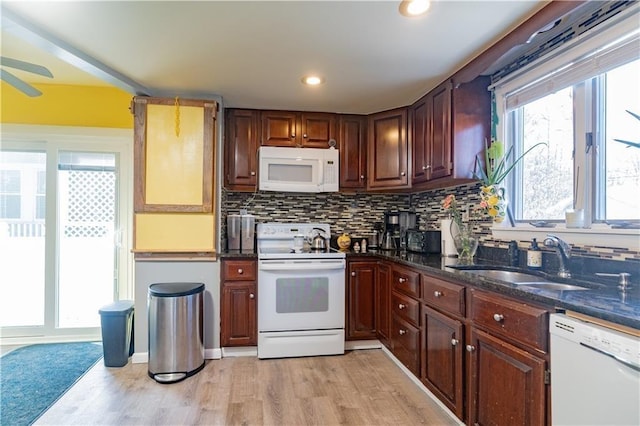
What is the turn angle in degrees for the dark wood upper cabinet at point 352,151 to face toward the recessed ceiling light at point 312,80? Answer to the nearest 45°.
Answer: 0° — it already faces it

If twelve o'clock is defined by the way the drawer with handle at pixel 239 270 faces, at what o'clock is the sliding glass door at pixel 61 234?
The sliding glass door is roughly at 4 o'clock from the drawer with handle.

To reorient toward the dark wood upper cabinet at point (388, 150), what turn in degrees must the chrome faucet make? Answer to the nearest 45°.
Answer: approximately 45° to its right

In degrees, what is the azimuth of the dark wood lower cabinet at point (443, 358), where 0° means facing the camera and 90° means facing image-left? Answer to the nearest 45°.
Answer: approximately 45°

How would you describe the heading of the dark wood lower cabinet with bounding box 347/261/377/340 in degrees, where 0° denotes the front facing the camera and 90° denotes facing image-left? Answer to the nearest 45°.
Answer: approximately 0°
